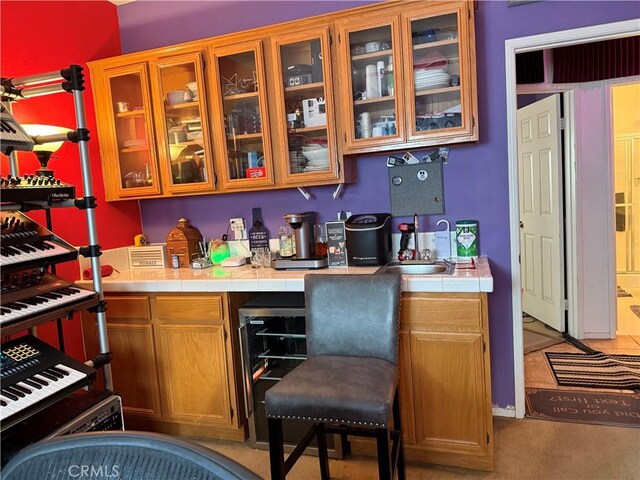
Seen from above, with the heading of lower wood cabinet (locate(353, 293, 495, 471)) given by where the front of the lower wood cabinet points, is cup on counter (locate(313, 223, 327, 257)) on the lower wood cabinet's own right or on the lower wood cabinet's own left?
on the lower wood cabinet's own right

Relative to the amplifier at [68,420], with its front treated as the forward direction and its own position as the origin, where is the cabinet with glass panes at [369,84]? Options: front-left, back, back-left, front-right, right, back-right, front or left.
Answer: front-left

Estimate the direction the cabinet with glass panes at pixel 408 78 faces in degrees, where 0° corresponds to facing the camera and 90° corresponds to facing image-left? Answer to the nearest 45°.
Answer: approximately 0°

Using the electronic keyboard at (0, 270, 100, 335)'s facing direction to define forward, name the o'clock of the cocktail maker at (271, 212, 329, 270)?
The cocktail maker is roughly at 10 o'clock from the electronic keyboard.

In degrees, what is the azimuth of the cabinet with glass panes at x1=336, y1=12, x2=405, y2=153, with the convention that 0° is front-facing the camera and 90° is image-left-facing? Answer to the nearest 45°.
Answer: approximately 0°

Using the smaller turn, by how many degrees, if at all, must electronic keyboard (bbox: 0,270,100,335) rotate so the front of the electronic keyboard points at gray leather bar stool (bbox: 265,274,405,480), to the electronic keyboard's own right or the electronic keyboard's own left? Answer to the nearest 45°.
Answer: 0° — it already faces it

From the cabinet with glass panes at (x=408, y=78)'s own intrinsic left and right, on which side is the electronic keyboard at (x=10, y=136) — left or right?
on its right

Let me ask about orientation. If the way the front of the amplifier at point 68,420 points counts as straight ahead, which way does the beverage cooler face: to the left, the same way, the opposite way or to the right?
to the right

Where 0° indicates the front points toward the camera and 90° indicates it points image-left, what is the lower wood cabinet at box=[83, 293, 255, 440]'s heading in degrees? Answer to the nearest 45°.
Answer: approximately 45°
